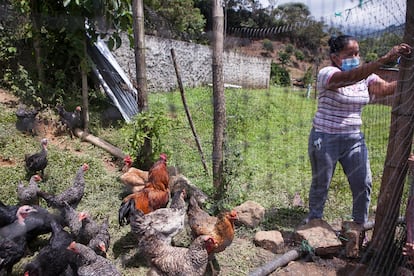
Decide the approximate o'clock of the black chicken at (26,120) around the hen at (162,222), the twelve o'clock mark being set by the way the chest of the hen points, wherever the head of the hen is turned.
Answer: The black chicken is roughly at 8 o'clock from the hen.

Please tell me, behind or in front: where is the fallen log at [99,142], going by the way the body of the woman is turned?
behind

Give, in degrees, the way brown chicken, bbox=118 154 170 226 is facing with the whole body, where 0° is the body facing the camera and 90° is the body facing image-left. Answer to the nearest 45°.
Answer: approximately 225°

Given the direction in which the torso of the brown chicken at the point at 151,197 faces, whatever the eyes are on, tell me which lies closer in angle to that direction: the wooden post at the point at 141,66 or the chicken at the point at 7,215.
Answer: the wooden post

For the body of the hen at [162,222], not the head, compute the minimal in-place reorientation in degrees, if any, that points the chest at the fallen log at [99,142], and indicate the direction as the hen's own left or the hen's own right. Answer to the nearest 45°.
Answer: approximately 90° to the hen's own left

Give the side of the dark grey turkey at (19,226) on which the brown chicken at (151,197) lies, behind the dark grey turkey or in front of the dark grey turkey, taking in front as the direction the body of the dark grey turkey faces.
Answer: in front

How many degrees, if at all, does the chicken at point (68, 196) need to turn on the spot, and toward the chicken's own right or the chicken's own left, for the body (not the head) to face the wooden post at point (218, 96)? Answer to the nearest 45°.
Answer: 0° — it already faces it

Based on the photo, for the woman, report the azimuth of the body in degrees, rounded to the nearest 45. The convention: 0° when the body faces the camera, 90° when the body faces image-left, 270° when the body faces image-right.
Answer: approximately 315°
